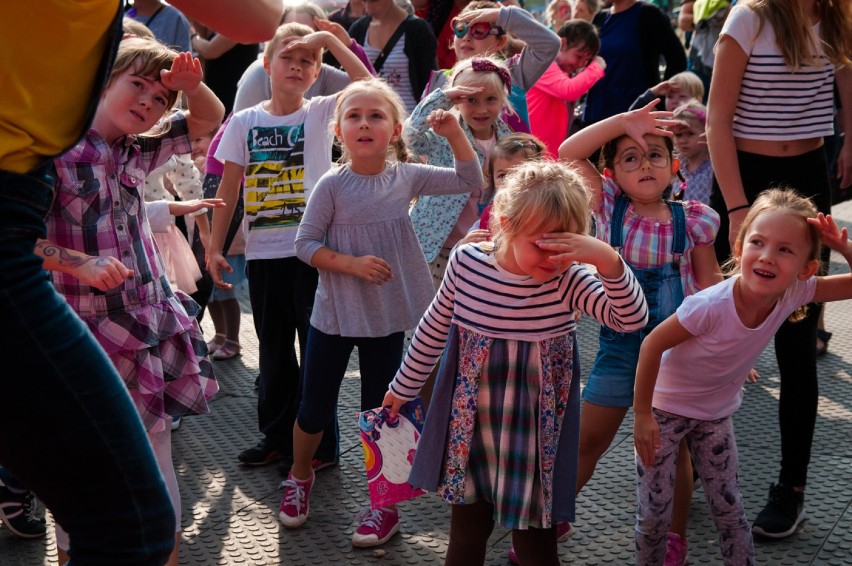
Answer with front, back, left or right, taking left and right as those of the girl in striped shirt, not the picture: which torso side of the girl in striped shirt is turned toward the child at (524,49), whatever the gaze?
back

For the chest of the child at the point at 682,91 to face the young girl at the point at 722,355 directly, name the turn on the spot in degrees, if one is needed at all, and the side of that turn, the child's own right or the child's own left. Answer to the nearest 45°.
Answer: approximately 45° to the child's own left

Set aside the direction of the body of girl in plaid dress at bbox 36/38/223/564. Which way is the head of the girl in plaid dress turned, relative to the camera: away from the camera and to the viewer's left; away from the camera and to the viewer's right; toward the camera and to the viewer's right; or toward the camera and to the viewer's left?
toward the camera and to the viewer's right

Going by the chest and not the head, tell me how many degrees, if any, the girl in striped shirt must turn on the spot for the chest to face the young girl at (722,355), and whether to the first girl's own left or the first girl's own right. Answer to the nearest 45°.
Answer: approximately 135° to the first girl's own left

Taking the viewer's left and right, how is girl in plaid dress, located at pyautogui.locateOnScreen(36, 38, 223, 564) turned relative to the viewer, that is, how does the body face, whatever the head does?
facing the viewer and to the right of the viewer

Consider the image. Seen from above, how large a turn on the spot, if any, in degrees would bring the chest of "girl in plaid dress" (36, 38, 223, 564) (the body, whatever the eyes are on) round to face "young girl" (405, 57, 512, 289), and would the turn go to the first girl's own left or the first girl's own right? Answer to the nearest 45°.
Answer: approximately 90° to the first girl's own left

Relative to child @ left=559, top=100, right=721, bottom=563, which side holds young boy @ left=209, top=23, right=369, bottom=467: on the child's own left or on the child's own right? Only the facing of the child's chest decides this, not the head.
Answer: on the child's own right

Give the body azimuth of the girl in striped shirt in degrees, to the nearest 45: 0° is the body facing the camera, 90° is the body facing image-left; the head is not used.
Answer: approximately 0°

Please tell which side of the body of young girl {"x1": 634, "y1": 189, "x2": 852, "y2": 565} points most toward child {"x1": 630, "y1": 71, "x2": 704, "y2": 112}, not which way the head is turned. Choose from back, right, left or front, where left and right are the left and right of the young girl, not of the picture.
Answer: back

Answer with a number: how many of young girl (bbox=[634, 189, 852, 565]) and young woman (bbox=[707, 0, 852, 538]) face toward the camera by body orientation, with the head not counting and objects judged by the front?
2

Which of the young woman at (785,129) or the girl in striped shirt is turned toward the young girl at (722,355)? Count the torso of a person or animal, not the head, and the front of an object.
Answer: the young woman at (785,129)
